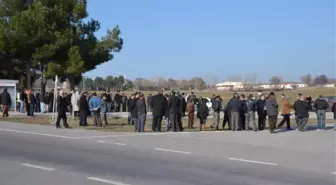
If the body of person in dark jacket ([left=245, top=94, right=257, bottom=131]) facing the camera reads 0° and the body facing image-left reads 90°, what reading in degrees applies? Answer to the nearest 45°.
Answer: approximately 180°

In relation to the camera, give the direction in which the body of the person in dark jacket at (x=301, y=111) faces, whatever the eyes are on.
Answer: away from the camera

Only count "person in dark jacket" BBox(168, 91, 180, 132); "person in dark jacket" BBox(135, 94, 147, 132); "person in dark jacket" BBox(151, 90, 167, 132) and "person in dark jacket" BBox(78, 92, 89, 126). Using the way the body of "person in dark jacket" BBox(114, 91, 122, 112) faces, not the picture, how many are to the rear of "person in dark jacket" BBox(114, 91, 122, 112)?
4

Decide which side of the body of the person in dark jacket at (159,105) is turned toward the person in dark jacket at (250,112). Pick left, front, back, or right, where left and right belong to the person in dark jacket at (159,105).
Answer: right

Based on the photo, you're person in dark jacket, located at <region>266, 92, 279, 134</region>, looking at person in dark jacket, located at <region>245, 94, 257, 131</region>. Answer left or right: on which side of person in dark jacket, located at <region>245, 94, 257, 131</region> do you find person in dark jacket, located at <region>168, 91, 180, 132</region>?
left

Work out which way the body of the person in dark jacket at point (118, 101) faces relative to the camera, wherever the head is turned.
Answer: away from the camera

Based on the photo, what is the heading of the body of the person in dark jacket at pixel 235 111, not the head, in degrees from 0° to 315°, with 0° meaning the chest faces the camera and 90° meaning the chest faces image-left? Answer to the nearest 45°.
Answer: approximately 180°

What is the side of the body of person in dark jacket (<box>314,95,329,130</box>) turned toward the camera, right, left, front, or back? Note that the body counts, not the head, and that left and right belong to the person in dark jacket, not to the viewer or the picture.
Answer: back

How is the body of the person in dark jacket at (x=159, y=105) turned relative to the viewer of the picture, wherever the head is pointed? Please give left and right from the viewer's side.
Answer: facing away from the viewer

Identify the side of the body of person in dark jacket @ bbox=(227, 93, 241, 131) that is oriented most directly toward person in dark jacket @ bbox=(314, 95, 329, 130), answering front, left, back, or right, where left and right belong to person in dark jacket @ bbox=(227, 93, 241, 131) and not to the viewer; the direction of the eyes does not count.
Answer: right
